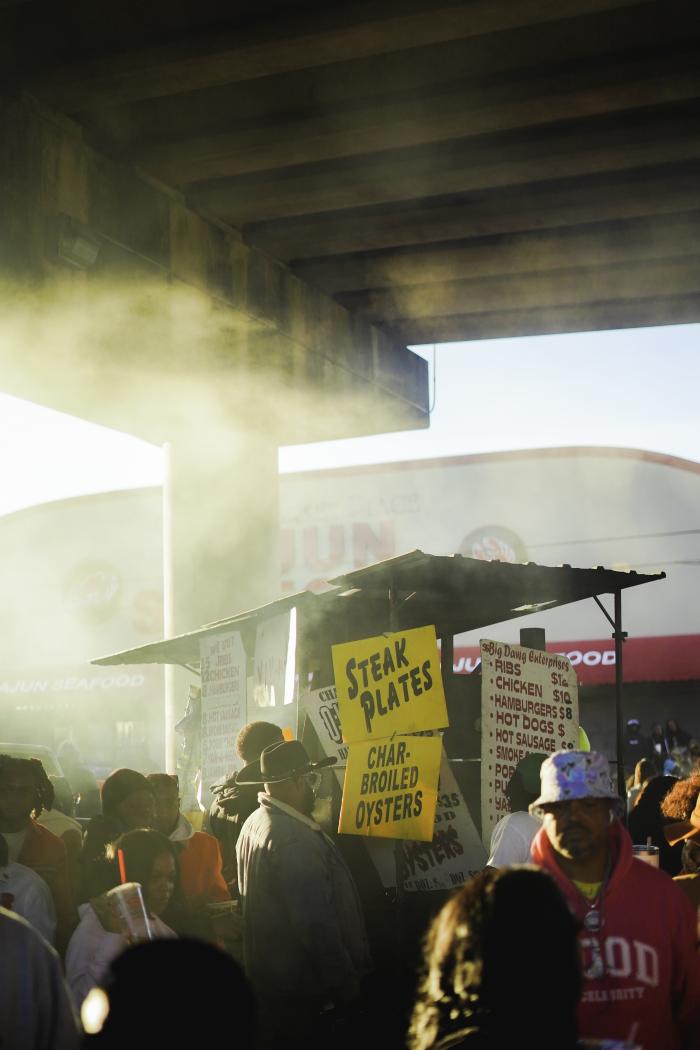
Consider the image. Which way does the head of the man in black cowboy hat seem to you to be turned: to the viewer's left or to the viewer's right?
to the viewer's right

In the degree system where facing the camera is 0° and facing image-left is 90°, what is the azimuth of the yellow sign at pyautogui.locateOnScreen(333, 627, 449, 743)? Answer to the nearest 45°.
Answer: approximately 0°

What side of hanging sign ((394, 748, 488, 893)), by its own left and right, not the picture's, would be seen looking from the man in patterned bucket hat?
front

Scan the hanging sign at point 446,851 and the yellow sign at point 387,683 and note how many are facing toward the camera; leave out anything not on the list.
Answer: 2

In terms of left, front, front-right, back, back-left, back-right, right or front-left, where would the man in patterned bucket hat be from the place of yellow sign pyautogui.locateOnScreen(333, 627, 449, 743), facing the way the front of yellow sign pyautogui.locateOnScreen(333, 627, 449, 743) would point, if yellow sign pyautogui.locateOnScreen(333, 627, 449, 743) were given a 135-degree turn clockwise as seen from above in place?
back-left

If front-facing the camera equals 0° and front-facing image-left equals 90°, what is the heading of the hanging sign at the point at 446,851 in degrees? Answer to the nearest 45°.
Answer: approximately 0°
